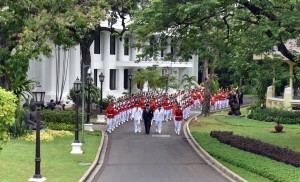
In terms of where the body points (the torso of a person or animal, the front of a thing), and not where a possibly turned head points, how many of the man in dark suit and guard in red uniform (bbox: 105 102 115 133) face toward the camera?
2

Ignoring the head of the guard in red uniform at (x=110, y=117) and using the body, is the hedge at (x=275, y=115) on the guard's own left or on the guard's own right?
on the guard's own left

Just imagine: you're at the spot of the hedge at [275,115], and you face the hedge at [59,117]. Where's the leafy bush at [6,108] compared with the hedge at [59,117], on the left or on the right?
left

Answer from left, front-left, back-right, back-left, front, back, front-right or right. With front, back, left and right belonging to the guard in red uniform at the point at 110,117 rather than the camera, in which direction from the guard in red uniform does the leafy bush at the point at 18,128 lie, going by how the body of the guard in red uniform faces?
front-right

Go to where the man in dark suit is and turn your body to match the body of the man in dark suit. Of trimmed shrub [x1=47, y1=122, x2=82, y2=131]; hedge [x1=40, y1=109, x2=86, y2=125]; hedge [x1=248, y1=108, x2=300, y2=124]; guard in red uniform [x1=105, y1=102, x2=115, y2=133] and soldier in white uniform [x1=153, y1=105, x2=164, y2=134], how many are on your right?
3

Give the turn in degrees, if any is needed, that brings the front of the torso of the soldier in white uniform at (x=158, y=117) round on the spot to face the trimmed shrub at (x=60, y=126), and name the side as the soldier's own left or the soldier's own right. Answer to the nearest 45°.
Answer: approximately 90° to the soldier's own right

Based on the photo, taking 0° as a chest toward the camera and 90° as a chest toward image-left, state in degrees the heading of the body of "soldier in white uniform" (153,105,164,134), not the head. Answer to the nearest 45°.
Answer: approximately 0°

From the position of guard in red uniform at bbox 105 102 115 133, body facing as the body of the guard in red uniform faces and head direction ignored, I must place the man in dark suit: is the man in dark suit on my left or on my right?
on my left

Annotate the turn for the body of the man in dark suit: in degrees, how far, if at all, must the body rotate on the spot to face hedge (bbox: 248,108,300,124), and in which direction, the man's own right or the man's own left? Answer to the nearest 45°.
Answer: approximately 135° to the man's own left
